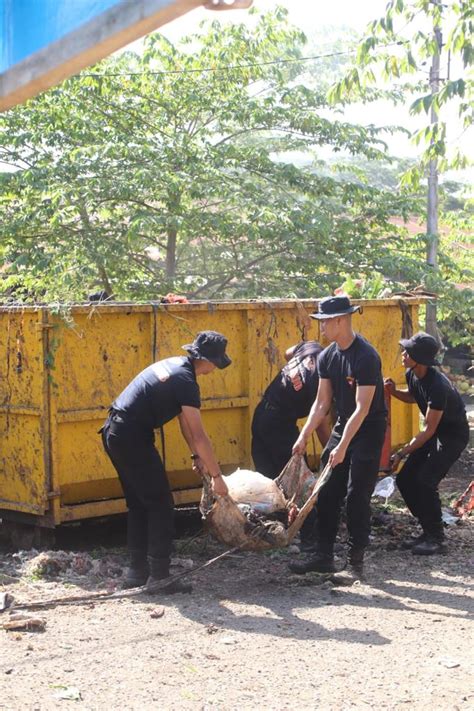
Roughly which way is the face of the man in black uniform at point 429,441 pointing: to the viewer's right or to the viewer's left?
to the viewer's left

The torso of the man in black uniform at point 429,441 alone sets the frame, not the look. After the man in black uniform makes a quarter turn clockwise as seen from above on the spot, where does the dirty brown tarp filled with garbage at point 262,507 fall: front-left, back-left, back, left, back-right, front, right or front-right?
back-left

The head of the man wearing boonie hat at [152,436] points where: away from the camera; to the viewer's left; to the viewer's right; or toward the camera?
to the viewer's right

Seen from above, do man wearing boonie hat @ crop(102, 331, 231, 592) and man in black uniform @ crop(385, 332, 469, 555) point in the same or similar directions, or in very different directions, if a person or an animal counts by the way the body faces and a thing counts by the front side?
very different directions

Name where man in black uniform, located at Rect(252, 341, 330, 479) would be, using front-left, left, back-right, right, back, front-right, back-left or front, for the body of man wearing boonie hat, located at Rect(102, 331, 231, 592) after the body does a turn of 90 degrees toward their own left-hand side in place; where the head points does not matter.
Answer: front-right

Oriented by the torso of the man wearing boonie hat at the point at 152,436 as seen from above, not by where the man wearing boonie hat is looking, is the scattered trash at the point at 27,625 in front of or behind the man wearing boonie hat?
behind

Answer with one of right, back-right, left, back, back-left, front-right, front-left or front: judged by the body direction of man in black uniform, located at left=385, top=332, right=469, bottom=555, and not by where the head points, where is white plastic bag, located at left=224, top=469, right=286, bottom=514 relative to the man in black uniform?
front-left

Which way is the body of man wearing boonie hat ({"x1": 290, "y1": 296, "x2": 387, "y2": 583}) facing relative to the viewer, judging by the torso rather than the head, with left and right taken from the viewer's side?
facing the viewer and to the left of the viewer

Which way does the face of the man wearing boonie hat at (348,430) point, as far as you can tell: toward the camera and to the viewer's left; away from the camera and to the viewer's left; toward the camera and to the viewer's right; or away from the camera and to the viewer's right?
toward the camera and to the viewer's left

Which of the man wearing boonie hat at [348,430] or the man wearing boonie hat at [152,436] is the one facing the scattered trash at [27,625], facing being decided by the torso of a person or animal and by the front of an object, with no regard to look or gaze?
the man wearing boonie hat at [348,430]

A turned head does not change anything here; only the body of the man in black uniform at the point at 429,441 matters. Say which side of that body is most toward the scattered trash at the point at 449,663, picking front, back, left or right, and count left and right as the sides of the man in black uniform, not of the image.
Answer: left

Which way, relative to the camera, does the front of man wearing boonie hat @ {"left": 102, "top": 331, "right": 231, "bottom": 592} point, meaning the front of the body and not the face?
to the viewer's right

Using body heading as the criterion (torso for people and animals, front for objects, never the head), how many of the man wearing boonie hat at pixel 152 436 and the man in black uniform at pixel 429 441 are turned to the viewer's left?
1

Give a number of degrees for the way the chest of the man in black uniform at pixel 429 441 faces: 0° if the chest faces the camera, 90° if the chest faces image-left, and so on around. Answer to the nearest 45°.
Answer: approximately 90°
